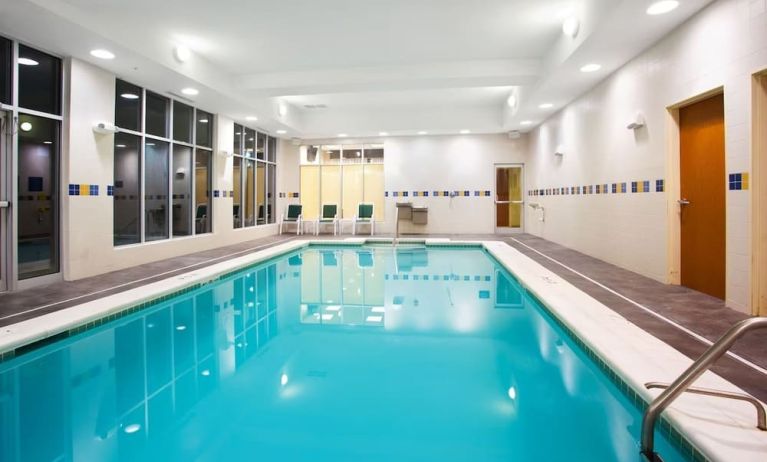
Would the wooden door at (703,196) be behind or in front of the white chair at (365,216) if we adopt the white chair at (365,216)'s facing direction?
in front

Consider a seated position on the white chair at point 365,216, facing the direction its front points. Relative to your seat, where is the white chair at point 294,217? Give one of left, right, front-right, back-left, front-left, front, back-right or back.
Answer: right

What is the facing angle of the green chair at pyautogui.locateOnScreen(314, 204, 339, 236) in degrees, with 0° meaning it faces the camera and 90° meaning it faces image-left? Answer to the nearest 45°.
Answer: approximately 0°

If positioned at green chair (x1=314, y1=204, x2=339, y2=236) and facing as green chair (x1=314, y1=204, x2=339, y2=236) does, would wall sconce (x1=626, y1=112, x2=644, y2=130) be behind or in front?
in front

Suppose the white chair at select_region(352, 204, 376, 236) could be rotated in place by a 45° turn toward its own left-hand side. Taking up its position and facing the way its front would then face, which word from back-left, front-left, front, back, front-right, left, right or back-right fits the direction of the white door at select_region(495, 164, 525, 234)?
front-left

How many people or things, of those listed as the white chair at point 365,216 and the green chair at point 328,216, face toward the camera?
2

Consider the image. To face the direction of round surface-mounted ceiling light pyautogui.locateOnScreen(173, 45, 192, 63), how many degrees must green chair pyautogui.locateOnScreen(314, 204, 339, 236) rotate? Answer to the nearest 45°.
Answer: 0° — it already faces it

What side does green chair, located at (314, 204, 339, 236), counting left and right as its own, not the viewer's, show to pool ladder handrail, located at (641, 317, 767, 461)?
front

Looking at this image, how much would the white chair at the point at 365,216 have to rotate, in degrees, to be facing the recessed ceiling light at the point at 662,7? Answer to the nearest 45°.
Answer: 0° — it already faces it

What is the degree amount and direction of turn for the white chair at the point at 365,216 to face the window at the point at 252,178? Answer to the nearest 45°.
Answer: approximately 45° to its right
